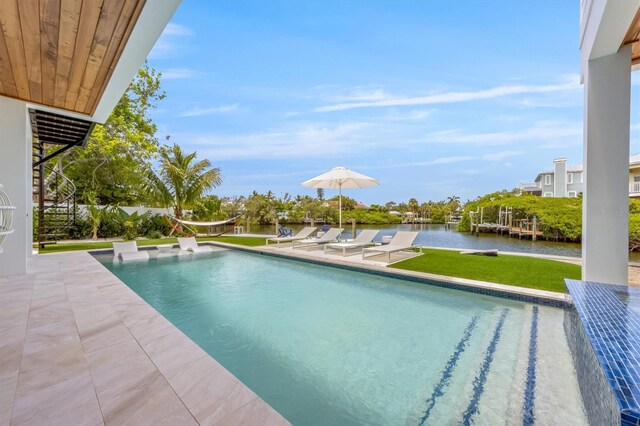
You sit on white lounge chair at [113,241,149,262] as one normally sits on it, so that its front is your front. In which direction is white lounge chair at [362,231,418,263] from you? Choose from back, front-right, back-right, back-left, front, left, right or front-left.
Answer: front

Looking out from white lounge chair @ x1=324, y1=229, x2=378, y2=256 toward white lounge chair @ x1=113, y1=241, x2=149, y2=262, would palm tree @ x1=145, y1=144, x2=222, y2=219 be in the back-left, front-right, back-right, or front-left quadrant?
front-right

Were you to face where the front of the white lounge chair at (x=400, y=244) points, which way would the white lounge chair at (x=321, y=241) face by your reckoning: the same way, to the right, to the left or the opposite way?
the same way

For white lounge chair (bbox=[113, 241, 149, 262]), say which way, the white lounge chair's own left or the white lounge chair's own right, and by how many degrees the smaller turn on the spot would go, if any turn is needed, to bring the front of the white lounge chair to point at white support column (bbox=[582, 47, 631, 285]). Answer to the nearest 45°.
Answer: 0° — it already faces it

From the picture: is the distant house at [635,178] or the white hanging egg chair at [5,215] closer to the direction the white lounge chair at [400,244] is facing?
the white hanging egg chair

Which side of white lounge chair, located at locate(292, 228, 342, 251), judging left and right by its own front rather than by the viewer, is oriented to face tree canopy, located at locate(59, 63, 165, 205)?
right

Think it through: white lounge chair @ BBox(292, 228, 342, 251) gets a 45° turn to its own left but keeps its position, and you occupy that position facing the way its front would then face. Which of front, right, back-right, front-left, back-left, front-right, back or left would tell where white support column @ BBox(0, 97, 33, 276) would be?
front-right

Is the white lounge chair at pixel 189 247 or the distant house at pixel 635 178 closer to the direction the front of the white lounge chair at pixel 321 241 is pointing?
the white lounge chair

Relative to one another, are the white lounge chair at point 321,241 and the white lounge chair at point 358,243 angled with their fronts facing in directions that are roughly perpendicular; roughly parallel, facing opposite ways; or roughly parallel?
roughly parallel

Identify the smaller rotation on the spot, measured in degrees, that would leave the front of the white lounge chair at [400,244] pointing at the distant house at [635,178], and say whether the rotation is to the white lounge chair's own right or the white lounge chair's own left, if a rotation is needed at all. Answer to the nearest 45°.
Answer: approximately 180°

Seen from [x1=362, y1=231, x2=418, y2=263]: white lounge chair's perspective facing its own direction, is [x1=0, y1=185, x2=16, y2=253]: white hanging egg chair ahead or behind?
ahead

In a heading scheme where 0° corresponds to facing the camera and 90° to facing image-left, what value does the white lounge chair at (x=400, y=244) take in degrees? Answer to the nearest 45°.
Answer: approximately 45°

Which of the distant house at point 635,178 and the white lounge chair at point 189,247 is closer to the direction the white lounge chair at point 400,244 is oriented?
the white lounge chair

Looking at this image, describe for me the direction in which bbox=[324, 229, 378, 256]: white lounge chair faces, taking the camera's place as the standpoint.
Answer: facing the viewer and to the left of the viewer

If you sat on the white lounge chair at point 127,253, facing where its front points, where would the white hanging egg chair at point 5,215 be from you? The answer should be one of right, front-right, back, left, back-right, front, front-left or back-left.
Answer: front-right

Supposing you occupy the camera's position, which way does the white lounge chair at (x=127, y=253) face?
facing the viewer and to the right of the viewer

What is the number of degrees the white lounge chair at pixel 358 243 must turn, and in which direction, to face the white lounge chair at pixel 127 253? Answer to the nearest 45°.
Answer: approximately 45° to its right
